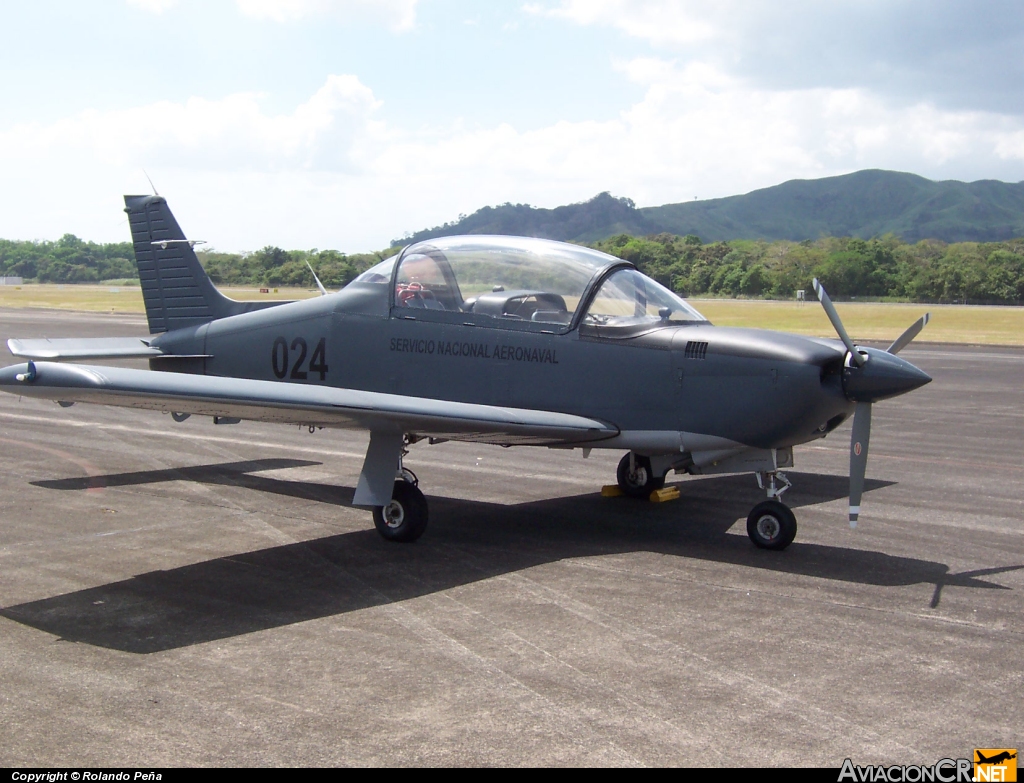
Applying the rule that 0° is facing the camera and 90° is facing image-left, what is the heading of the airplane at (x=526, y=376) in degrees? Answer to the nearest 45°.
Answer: approximately 315°
